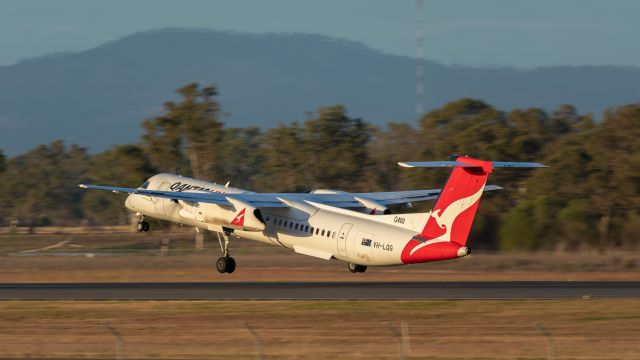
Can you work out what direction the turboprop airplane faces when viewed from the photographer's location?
facing away from the viewer and to the left of the viewer
